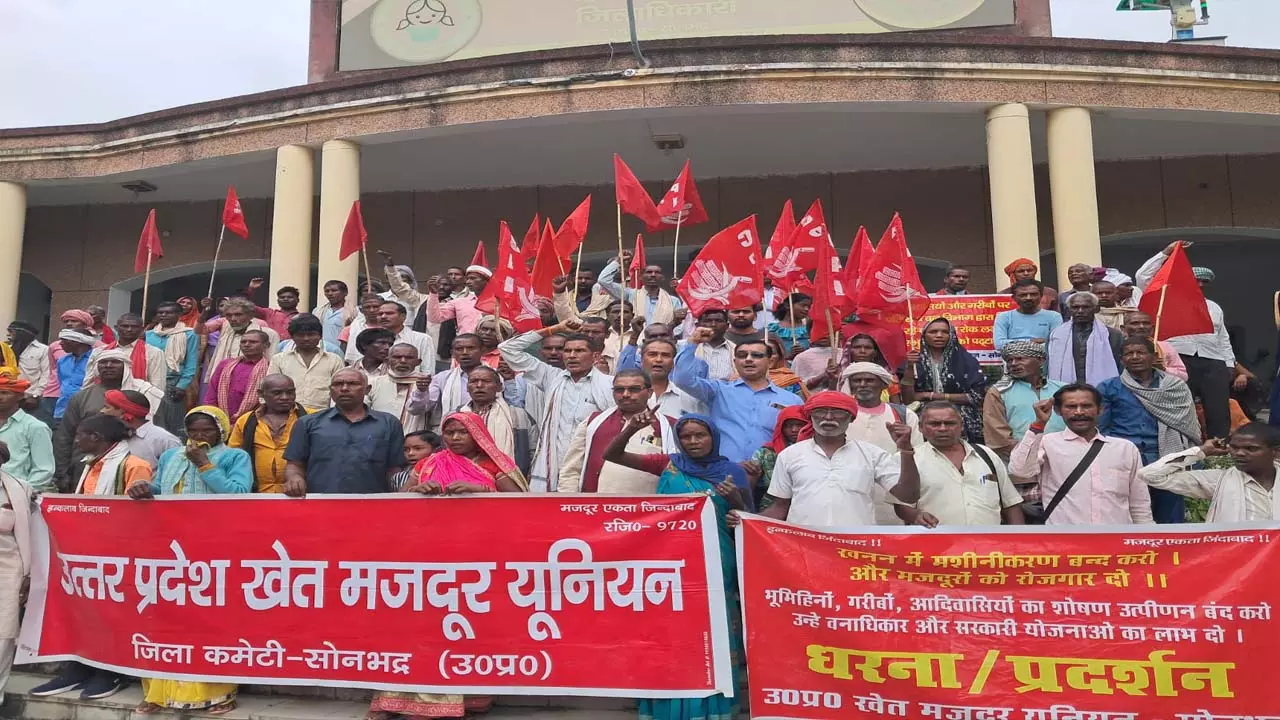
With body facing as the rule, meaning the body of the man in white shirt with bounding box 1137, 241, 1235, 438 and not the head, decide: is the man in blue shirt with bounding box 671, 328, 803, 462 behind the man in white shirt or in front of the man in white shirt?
in front

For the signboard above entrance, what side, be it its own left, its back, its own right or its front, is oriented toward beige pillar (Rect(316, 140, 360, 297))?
right

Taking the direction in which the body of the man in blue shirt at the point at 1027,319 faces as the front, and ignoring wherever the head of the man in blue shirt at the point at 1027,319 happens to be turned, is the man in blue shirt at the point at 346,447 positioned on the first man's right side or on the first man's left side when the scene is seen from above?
on the first man's right side

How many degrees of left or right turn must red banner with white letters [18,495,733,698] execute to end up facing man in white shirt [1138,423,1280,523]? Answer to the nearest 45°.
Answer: approximately 90° to its left

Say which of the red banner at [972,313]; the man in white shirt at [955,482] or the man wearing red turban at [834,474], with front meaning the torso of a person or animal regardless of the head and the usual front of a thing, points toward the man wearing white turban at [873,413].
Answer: the red banner

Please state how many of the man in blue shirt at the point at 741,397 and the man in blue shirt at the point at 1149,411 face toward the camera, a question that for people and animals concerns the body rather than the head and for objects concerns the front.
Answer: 2

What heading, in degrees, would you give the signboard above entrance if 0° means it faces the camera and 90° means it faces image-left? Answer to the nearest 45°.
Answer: approximately 0°

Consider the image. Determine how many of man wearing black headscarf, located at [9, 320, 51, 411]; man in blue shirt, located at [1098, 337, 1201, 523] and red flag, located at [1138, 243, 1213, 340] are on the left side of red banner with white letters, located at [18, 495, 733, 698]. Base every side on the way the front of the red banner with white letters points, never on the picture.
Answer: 2

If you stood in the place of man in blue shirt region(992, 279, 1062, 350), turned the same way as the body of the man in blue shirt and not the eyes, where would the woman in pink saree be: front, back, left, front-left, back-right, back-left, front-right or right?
front-right
